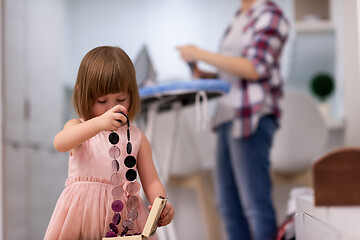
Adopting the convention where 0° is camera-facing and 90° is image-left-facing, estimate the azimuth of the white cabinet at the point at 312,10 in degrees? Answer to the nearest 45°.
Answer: approximately 0°

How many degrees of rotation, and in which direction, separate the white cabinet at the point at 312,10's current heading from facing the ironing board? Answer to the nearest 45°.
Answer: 0° — it already faces it

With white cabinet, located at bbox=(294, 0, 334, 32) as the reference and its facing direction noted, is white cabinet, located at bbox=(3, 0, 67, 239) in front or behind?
in front

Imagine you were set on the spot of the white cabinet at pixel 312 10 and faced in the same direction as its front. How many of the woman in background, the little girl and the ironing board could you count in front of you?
3

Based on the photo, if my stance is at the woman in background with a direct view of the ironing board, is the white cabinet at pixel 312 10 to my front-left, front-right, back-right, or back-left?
back-right

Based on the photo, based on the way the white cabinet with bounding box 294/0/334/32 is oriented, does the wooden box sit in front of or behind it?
in front

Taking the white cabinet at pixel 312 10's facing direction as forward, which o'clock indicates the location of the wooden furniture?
The wooden furniture is roughly at 12 o'clock from the white cabinet.

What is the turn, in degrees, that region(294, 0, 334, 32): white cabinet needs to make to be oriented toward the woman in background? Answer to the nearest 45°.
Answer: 0° — it already faces them

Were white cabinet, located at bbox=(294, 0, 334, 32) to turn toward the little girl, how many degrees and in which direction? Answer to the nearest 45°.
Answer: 0° — it already faces them
